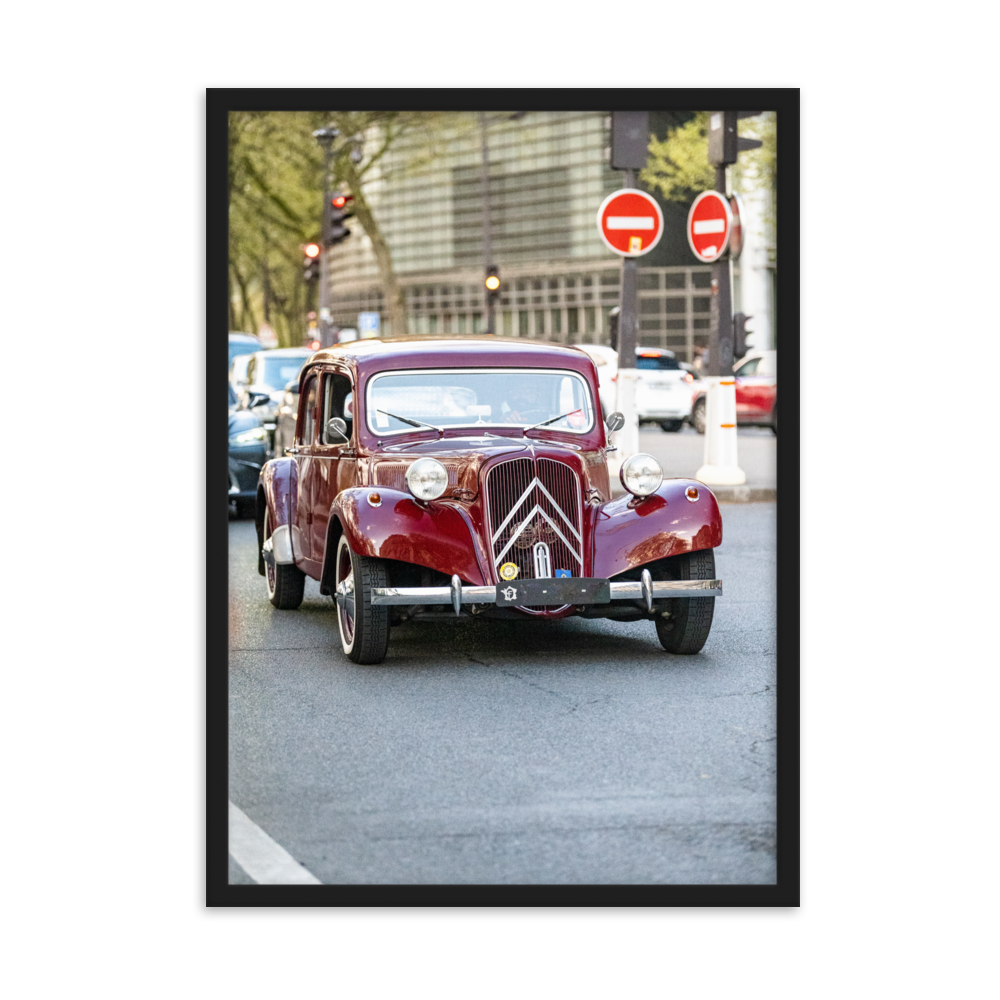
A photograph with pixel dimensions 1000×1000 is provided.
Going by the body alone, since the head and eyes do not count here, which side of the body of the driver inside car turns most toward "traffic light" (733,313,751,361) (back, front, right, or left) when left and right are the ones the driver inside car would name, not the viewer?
back

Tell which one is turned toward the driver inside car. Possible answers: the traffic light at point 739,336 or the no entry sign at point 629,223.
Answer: the no entry sign

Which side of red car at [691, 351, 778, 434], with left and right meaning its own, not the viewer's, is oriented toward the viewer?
left

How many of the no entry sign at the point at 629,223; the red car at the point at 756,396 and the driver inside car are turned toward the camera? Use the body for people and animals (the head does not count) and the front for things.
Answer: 2

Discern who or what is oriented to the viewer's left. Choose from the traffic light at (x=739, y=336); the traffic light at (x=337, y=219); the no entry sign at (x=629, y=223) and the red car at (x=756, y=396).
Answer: the red car

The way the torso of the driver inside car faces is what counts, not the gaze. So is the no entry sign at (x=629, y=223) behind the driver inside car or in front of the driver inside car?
behind

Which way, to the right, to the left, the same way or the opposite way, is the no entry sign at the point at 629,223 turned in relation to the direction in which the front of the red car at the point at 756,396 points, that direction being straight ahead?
to the left

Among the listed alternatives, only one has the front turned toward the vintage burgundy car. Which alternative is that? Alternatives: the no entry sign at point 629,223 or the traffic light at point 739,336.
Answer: the no entry sign

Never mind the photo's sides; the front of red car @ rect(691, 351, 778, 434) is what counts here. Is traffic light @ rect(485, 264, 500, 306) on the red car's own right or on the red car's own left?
on the red car's own right
